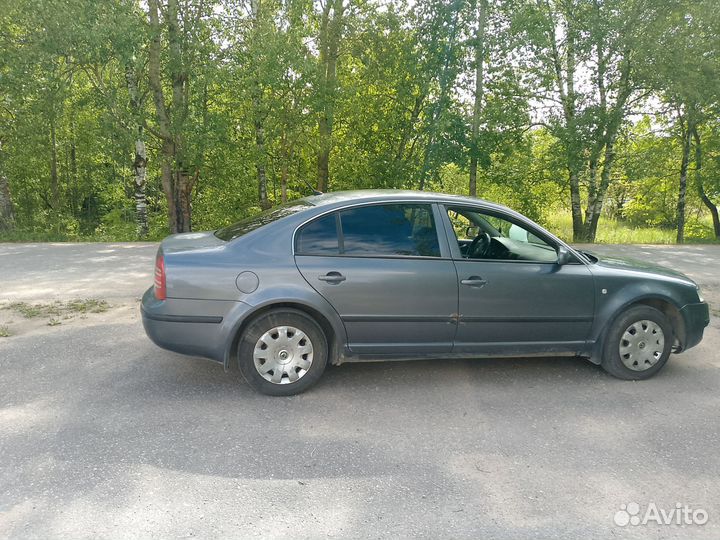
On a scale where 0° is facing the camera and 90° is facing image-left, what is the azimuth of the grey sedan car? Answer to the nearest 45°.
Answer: approximately 270°
